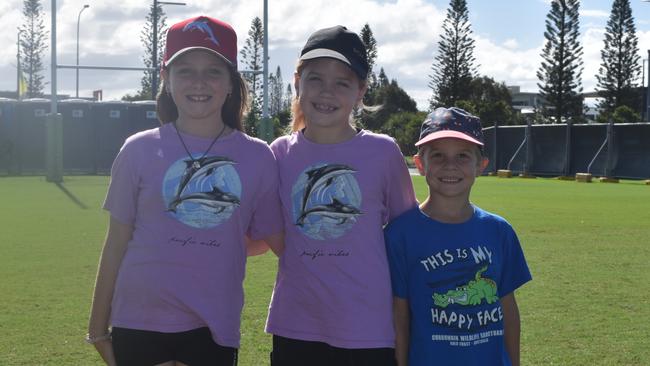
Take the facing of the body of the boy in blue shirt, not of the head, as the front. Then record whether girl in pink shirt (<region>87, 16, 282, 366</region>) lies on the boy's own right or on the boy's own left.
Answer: on the boy's own right

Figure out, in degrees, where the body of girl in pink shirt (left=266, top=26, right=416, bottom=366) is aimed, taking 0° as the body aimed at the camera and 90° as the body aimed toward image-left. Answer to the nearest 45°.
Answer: approximately 0°

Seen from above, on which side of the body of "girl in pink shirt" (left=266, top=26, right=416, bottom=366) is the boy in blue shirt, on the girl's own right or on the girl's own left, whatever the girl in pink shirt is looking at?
on the girl's own left

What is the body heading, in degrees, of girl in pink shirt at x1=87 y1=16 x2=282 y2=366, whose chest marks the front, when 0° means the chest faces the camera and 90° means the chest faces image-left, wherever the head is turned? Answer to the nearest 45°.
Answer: approximately 0°

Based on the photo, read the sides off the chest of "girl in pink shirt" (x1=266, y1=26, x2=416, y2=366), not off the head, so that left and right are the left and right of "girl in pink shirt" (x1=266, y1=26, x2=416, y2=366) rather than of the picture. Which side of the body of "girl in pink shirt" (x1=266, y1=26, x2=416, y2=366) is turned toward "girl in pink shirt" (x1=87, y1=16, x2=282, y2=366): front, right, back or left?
right

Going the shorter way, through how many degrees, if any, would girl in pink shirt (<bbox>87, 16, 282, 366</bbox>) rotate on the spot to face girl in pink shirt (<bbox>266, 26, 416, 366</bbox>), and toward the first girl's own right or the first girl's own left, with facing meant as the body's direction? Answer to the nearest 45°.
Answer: approximately 90° to the first girl's own left

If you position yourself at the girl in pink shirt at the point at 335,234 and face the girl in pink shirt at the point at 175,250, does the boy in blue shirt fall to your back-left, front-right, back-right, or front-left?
back-left
